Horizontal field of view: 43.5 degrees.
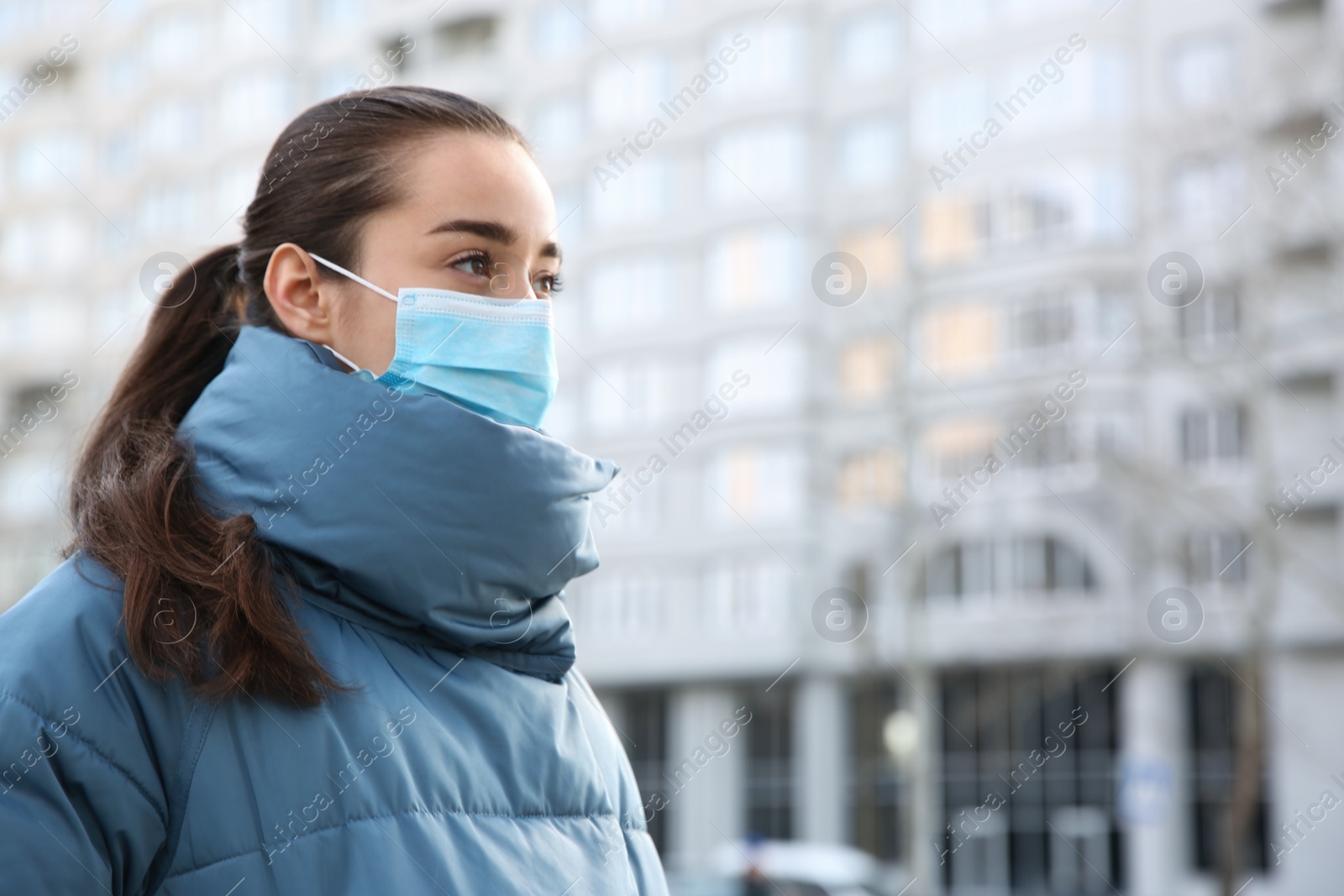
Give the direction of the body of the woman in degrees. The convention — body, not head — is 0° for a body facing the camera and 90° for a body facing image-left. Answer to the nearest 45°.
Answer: approximately 315°

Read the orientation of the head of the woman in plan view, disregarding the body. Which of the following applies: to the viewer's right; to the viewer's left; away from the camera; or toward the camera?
to the viewer's right

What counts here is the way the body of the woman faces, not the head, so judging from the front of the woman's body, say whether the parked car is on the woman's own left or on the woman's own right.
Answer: on the woman's own left
